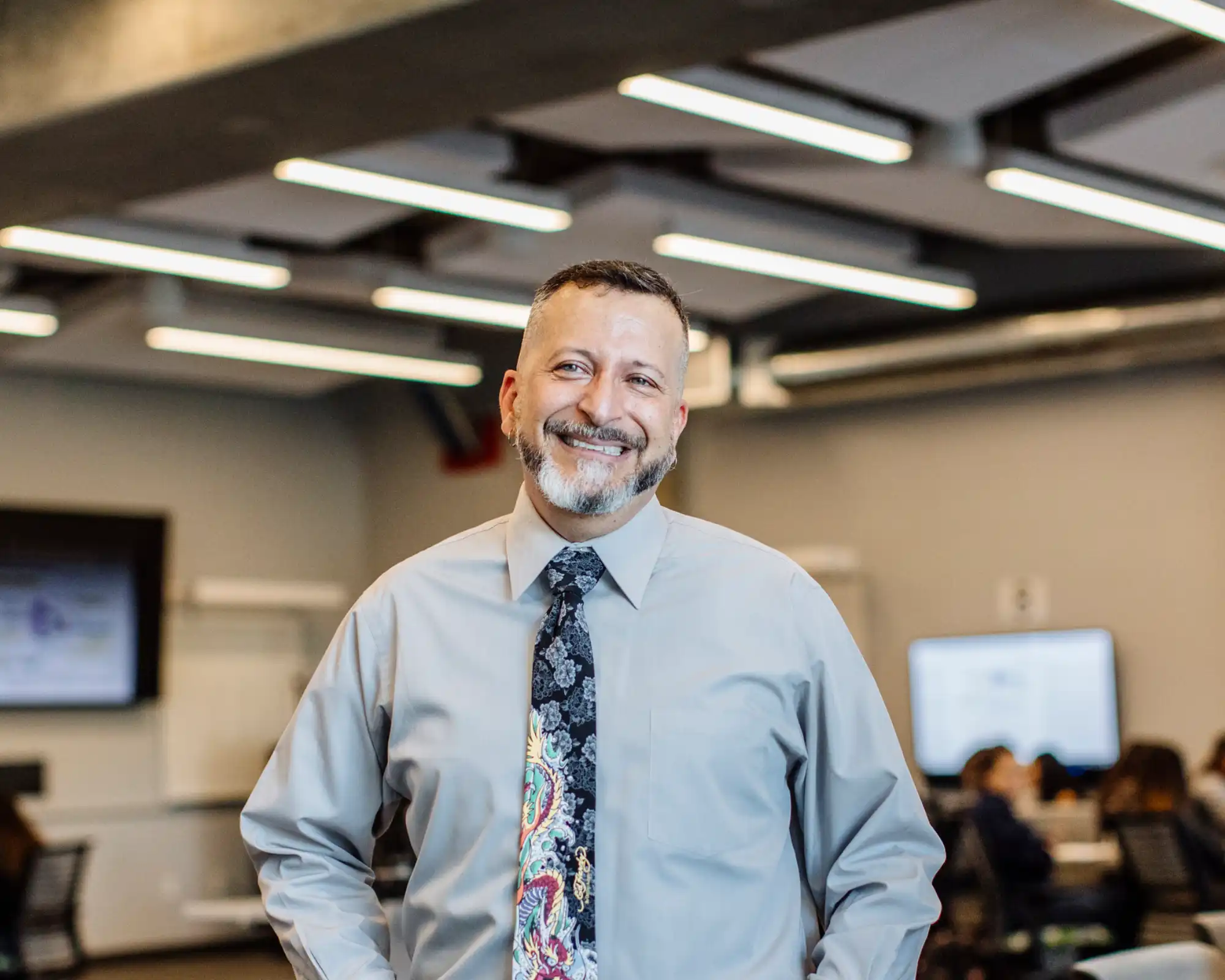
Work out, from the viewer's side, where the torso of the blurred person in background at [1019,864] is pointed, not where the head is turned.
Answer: to the viewer's right

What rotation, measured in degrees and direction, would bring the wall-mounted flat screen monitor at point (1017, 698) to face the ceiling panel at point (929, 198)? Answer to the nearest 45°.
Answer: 0° — it already faces it

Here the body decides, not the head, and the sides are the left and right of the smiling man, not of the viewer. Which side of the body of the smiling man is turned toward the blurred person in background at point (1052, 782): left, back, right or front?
back

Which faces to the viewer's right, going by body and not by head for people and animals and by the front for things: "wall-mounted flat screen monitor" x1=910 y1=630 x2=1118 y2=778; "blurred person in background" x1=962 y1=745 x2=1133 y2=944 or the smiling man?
the blurred person in background

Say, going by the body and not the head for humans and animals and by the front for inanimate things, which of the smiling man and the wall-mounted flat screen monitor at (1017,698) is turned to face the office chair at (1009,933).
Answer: the wall-mounted flat screen monitor

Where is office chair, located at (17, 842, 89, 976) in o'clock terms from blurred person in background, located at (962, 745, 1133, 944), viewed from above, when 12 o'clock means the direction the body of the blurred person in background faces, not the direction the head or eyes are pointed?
The office chair is roughly at 6 o'clock from the blurred person in background.

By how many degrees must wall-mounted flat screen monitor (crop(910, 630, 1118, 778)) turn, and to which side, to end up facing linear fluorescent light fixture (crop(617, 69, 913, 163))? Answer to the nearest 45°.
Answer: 0° — it already faces it

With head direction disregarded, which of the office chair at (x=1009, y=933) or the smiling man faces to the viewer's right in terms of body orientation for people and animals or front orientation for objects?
the office chair

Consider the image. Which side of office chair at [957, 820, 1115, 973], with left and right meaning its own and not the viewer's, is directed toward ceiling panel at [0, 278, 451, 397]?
back
